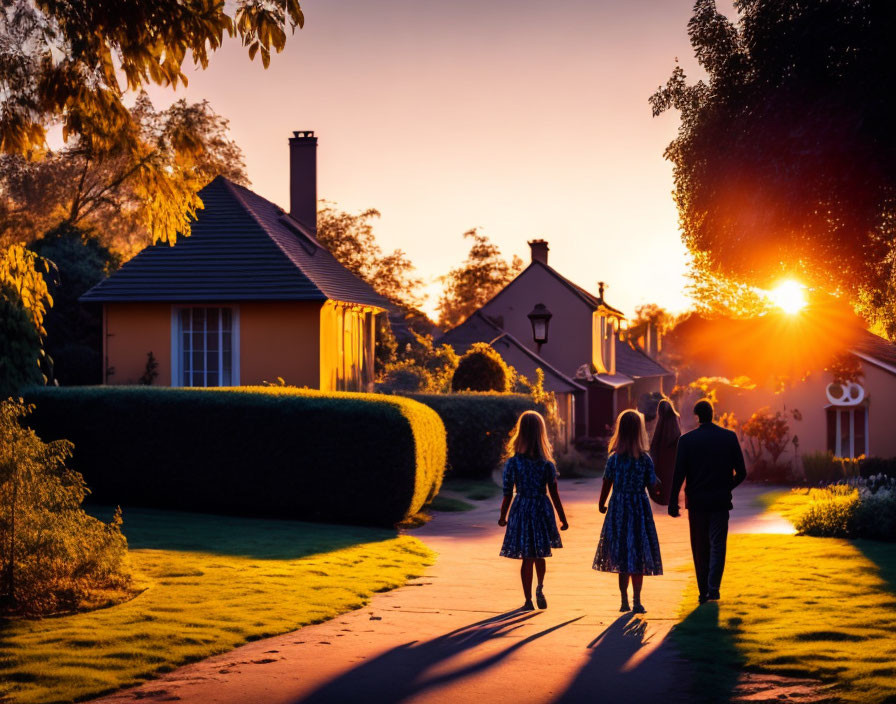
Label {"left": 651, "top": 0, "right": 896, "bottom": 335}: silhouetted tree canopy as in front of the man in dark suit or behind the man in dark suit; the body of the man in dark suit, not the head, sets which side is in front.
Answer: in front

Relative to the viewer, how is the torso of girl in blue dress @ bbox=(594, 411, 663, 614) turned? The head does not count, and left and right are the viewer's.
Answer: facing away from the viewer

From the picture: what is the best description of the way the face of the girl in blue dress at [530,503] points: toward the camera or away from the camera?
away from the camera

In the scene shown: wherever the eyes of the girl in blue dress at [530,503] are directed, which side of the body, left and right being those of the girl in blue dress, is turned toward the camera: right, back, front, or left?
back

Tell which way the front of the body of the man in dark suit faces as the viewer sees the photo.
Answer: away from the camera

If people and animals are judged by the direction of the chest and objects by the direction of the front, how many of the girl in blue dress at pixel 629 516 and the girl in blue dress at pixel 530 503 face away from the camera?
2

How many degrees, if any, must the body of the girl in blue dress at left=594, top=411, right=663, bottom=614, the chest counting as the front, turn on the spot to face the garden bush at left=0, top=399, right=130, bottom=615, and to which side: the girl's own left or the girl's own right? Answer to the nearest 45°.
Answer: approximately 90° to the girl's own left

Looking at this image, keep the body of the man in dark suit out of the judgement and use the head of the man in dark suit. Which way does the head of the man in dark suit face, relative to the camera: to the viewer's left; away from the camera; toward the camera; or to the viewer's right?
away from the camera

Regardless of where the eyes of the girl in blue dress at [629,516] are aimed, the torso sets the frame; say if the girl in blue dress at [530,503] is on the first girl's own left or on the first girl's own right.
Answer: on the first girl's own left

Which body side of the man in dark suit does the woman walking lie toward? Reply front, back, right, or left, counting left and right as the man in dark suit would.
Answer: front

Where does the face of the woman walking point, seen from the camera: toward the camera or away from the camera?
away from the camera
